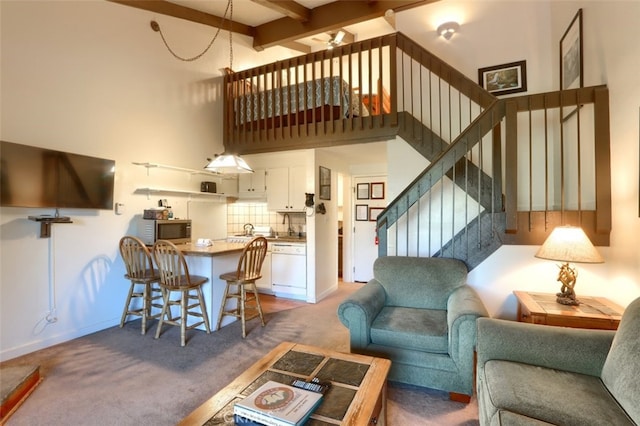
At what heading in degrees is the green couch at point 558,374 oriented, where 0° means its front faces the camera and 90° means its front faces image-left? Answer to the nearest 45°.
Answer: approximately 90°

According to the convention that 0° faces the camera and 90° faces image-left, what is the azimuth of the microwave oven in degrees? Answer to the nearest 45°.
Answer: approximately 315°

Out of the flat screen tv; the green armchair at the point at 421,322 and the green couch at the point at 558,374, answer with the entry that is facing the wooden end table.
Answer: the flat screen tv

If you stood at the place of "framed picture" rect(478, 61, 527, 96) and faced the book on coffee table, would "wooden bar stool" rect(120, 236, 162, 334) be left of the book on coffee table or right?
right

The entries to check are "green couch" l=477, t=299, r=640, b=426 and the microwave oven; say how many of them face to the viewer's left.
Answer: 1

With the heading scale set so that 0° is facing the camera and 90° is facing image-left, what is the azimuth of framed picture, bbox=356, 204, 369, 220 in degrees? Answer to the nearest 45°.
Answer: approximately 0°

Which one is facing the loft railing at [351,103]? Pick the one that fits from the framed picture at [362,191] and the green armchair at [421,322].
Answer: the framed picture

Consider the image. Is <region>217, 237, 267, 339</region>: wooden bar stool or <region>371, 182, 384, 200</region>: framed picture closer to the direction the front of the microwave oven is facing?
the wooden bar stool

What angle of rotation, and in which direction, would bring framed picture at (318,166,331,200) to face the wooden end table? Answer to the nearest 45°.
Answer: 0° — it already faces it
